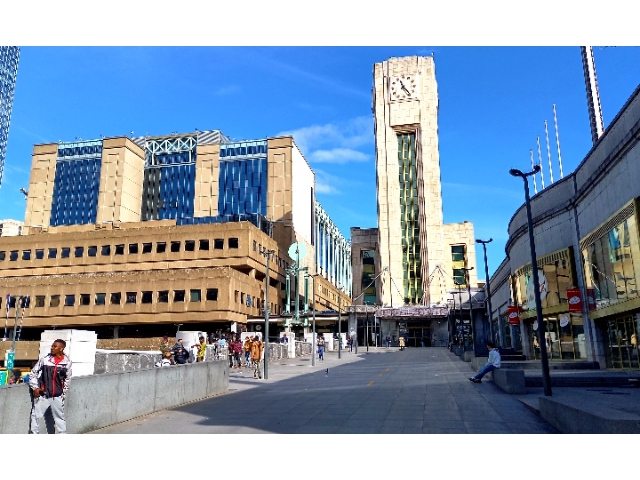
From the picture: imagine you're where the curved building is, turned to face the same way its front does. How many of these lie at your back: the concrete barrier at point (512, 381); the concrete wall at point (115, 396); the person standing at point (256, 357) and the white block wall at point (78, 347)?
0

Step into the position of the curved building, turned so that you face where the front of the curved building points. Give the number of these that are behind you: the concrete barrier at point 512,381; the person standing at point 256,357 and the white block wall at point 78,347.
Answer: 0

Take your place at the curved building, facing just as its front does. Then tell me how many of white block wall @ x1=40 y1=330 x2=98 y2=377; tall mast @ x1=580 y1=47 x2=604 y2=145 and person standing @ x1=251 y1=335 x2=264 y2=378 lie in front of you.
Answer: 2

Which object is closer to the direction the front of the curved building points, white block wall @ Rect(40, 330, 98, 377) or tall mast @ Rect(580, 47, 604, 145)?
the white block wall

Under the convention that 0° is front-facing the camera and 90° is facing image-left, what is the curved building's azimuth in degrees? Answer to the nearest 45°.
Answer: approximately 45°

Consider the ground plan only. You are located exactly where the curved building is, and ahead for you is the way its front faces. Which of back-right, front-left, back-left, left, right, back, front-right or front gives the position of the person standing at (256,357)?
front

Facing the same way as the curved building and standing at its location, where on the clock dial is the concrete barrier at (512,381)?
The concrete barrier is roughly at 11 o'clock from the curved building.

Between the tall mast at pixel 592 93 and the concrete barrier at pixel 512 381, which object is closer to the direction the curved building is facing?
the concrete barrier

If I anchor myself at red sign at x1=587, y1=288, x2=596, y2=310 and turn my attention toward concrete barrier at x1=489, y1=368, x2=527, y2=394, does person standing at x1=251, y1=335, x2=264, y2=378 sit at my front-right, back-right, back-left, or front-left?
front-right

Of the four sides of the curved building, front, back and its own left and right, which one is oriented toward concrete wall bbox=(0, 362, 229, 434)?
front

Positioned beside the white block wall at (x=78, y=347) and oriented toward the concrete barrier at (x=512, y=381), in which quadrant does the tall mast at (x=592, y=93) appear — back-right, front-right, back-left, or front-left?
front-left
